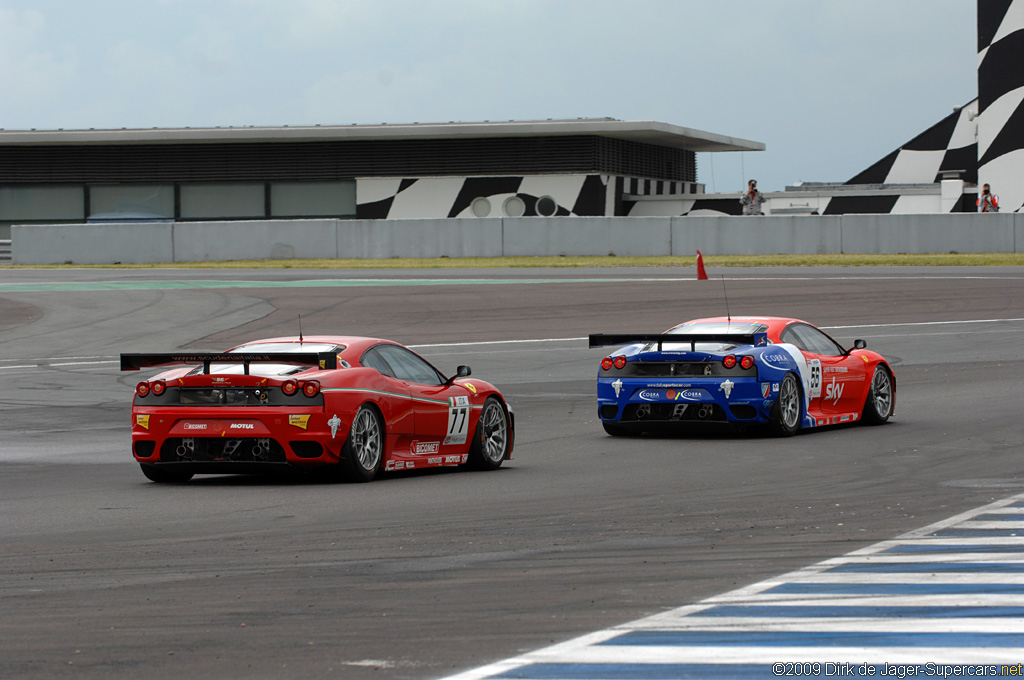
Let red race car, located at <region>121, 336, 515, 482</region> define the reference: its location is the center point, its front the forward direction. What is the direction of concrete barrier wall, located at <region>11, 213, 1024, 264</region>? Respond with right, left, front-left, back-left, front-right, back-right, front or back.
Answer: front-left

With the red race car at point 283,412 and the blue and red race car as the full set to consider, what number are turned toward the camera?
0

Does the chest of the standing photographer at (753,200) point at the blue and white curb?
yes

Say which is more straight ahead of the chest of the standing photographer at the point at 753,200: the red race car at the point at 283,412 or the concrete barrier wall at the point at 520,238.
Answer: the red race car

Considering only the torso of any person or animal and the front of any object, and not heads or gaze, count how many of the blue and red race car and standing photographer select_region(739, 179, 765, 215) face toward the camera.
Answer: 1

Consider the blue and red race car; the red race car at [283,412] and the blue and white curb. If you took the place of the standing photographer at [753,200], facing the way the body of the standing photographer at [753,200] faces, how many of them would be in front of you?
3

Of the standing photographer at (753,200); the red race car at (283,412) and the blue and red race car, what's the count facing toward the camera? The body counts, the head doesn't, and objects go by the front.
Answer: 1

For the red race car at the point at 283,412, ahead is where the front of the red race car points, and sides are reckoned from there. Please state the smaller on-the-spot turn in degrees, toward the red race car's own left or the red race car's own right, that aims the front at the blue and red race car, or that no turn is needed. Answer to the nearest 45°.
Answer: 0° — it already faces it

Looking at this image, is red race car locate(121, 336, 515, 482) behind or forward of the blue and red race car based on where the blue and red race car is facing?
behind

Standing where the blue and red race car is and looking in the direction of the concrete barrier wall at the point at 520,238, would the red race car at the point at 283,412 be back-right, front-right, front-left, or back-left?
back-left

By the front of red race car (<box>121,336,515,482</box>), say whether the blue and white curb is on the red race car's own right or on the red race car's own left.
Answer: on the red race car's own right

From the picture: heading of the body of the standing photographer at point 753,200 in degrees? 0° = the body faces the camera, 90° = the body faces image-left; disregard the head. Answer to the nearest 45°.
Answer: approximately 0°

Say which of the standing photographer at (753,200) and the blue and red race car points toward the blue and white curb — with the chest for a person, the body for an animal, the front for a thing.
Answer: the standing photographer

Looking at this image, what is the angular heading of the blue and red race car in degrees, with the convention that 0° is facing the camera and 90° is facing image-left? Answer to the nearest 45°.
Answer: approximately 225°
